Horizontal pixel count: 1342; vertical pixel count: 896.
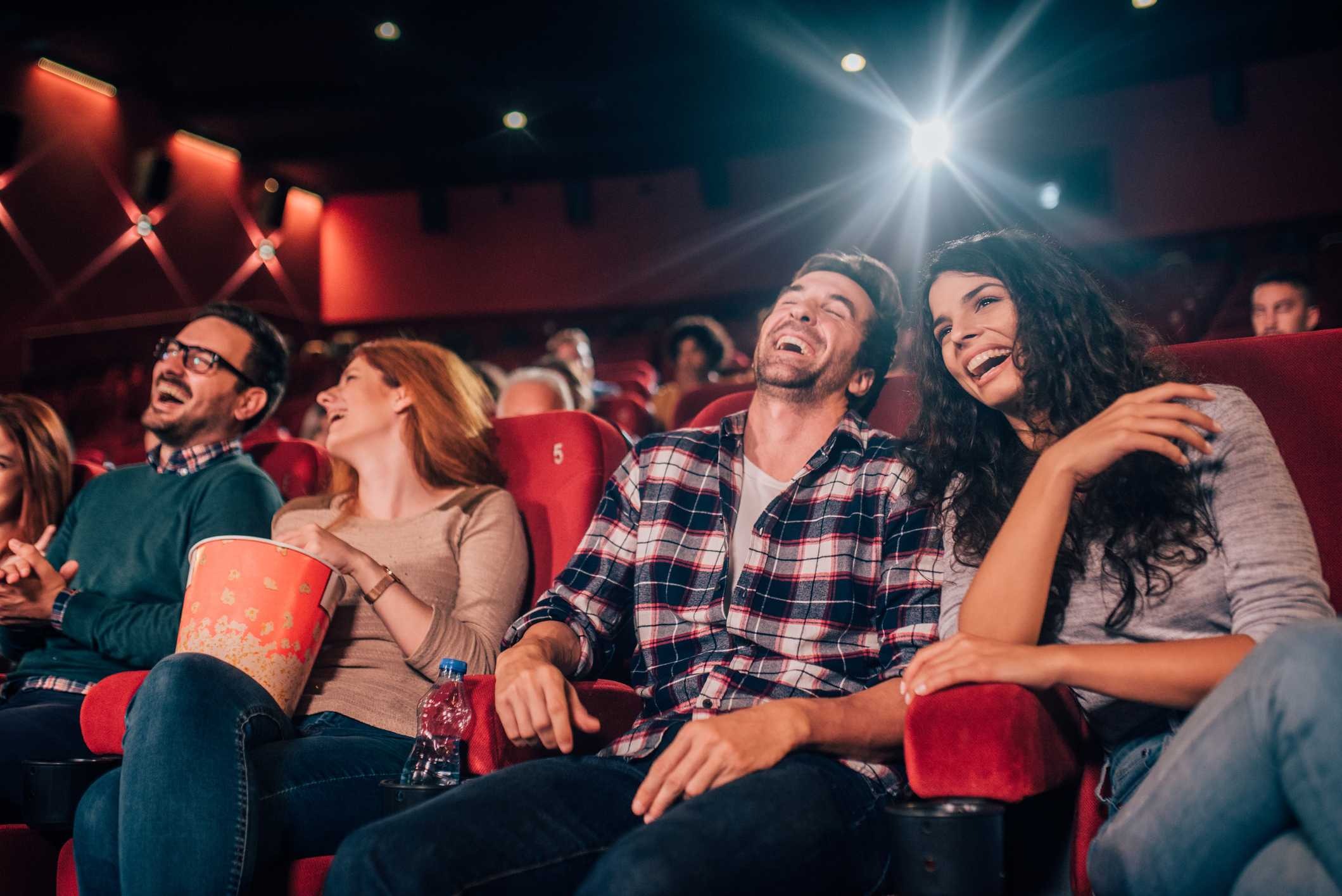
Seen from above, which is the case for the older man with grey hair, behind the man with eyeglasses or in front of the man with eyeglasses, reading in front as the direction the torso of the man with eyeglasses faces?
behind

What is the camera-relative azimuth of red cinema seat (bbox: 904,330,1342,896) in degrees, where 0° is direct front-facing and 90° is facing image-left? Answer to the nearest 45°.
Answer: approximately 45°

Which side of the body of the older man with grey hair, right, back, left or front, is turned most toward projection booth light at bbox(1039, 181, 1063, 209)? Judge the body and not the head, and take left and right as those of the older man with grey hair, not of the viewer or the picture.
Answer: back

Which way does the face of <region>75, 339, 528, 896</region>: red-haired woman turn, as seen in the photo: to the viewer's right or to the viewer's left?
to the viewer's left

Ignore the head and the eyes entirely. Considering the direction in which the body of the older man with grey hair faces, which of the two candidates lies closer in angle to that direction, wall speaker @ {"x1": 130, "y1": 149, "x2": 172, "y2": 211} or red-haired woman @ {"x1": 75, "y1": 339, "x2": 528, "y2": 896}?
the red-haired woman

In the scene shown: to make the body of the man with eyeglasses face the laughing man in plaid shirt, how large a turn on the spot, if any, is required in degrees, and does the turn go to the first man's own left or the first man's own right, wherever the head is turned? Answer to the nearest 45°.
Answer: approximately 90° to the first man's own left

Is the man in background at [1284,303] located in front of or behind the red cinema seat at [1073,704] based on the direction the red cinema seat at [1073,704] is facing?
behind

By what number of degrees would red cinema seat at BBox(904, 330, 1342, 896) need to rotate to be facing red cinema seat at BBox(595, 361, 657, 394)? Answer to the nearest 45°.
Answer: approximately 90° to its right

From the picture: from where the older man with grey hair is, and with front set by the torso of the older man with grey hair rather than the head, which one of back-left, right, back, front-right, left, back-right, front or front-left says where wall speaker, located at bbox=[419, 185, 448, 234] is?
back-right
